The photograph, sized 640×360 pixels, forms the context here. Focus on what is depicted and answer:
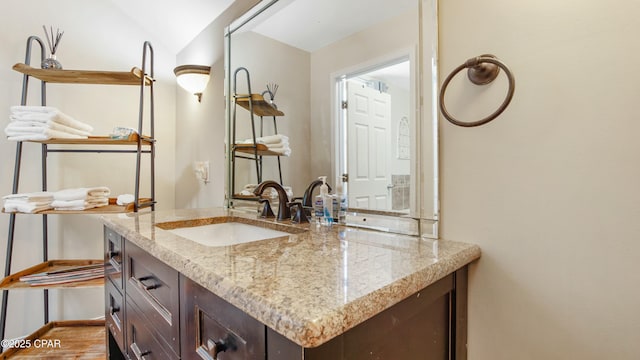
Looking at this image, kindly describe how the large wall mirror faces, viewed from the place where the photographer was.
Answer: facing the viewer and to the left of the viewer

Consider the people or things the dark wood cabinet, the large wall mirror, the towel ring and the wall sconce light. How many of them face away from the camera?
0

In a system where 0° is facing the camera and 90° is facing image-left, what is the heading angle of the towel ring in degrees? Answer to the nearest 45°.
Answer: approximately 45°

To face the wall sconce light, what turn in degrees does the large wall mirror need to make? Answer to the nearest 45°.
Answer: approximately 90° to its right

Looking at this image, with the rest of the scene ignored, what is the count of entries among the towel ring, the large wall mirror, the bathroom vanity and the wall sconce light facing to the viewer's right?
0

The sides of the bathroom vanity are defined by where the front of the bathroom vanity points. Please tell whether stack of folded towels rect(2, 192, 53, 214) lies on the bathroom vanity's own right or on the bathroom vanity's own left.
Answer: on the bathroom vanity's own right

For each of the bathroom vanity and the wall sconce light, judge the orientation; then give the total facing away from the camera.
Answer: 0

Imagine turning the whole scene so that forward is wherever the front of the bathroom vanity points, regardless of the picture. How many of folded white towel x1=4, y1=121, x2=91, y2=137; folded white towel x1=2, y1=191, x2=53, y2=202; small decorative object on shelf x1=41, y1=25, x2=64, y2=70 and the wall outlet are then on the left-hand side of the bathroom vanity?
0

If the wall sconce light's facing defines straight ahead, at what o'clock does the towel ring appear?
The towel ring is roughly at 10 o'clock from the wall sconce light.

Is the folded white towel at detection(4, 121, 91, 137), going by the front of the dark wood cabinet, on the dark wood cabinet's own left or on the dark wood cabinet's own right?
on the dark wood cabinet's own right

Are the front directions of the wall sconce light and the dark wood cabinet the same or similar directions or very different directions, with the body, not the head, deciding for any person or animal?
same or similar directions

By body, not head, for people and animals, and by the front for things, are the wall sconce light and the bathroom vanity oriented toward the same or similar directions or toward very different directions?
same or similar directions

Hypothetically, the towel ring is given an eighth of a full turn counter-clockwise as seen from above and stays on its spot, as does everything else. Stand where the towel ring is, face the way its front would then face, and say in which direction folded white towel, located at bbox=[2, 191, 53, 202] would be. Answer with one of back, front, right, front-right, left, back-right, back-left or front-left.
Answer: right

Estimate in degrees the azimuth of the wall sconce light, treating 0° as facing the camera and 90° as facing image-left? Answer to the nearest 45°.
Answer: approximately 45°

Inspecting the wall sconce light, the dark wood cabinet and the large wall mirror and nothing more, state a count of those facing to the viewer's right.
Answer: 0

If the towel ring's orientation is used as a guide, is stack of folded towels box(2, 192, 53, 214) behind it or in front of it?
in front

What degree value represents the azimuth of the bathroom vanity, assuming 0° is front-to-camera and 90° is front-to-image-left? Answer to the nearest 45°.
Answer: approximately 45°

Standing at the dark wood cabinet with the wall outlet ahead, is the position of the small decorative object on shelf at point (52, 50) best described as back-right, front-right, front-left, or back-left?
front-left

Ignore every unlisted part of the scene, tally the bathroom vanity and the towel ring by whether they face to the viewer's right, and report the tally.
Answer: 0

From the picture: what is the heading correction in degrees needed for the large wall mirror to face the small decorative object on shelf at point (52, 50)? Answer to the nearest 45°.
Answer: approximately 45° to its right

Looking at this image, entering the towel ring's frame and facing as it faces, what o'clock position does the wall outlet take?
The wall outlet is roughly at 2 o'clock from the towel ring.

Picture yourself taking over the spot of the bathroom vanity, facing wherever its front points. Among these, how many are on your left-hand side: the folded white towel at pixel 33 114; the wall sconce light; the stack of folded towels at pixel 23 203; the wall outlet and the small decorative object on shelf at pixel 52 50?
0
